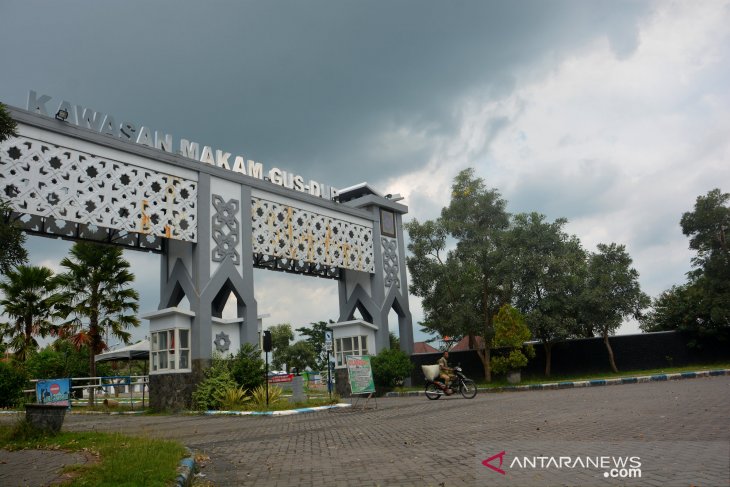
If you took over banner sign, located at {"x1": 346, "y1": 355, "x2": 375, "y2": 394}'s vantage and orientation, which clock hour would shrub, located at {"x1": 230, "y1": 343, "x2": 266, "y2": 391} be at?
The shrub is roughly at 4 o'clock from the banner sign.

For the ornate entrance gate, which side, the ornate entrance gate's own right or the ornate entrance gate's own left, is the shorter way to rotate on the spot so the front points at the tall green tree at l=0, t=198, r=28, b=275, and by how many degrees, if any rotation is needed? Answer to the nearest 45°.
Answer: approximately 45° to the ornate entrance gate's own right

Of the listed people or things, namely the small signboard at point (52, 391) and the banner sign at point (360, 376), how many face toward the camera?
2

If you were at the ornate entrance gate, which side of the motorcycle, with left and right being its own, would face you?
back

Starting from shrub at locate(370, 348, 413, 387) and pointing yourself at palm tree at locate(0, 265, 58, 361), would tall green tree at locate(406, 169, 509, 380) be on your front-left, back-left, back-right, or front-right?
back-right

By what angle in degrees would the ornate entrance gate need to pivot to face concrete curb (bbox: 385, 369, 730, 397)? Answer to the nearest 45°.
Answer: approximately 45° to its left

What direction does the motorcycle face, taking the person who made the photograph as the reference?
facing to the right of the viewer

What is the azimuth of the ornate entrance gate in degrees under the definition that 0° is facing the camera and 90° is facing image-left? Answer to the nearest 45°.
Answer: approximately 315°

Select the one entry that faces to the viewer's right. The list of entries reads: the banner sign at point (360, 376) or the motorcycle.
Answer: the motorcycle

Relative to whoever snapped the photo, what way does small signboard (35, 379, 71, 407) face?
facing the viewer
